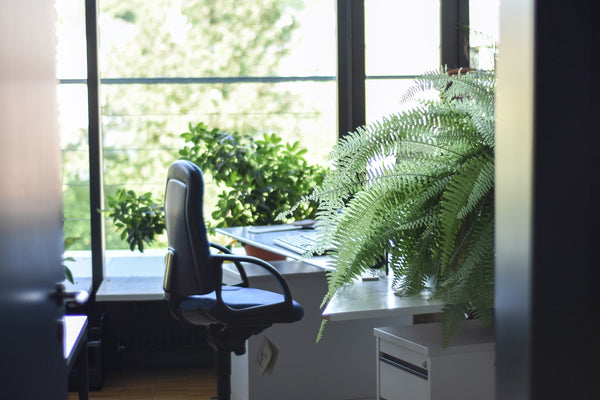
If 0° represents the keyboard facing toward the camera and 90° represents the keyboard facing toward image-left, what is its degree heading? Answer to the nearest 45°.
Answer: approximately 45°

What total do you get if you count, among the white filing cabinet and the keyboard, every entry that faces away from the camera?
0

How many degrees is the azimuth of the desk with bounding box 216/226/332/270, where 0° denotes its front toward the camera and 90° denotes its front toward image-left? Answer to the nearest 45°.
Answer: approximately 45°

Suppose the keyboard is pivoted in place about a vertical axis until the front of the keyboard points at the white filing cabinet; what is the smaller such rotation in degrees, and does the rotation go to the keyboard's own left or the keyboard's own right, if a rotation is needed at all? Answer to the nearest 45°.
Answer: approximately 45° to the keyboard's own left

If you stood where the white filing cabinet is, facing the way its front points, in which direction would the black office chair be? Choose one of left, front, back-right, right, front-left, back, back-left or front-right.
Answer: right

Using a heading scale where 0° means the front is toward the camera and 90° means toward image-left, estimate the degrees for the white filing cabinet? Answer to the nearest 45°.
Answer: approximately 45°
